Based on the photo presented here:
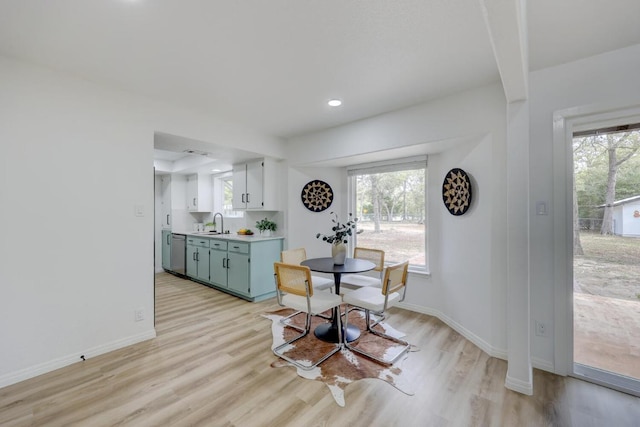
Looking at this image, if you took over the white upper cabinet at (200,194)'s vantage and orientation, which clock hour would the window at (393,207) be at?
The window is roughly at 9 o'clock from the white upper cabinet.

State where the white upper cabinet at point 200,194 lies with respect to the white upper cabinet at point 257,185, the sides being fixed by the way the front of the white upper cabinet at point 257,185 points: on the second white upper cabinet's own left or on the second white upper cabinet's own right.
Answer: on the second white upper cabinet's own right

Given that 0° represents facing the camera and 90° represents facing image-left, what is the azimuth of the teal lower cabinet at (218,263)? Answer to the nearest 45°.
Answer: approximately 45°

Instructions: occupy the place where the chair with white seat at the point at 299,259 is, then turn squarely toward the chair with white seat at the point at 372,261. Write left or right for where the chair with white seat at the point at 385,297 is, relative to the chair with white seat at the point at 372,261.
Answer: right
